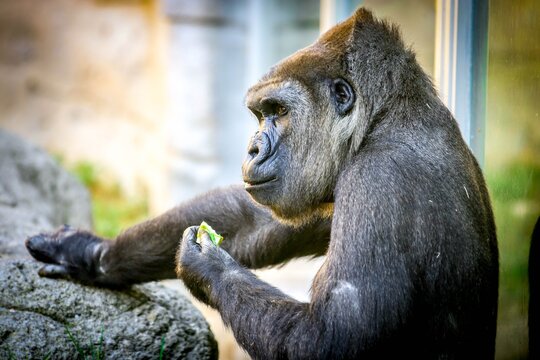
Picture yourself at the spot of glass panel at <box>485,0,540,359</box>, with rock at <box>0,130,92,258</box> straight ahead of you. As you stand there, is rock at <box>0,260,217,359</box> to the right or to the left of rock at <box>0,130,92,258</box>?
left

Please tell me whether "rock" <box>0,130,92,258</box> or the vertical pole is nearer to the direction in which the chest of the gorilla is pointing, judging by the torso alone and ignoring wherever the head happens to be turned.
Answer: the rock

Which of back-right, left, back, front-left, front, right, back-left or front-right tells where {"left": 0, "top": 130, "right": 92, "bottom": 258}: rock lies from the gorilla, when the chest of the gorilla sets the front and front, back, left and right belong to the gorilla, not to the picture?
front-right

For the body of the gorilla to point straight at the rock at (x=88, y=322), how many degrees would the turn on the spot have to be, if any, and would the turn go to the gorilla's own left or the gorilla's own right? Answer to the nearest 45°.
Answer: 0° — it already faces it

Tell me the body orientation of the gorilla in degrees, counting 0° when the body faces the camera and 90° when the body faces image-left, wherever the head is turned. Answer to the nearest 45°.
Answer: approximately 90°

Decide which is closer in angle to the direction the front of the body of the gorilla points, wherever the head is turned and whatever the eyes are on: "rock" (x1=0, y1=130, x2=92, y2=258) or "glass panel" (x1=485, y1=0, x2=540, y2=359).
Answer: the rock

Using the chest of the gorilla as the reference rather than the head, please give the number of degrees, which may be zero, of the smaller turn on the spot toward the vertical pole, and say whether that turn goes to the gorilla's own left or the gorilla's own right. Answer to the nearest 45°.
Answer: approximately 135° to the gorilla's own right

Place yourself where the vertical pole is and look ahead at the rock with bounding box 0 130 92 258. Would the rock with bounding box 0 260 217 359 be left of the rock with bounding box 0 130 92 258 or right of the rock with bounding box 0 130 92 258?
left

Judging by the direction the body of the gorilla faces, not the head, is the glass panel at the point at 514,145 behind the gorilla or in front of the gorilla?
behind

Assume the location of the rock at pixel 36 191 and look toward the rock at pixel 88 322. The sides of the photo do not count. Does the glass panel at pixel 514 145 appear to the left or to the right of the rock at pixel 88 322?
left

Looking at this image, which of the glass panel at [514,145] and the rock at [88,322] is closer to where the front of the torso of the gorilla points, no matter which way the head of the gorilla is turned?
the rock
